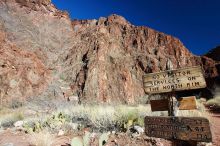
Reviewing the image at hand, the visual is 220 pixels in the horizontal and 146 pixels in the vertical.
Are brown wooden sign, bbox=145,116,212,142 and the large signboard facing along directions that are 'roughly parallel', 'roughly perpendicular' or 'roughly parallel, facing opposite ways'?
roughly parallel

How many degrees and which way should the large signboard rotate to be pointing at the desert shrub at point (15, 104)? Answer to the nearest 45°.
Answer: approximately 135° to its right

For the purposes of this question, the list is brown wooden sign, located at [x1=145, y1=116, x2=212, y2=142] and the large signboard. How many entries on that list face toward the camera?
2

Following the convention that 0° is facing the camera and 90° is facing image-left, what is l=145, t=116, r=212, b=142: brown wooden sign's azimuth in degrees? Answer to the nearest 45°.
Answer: approximately 0°

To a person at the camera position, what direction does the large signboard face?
facing the viewer

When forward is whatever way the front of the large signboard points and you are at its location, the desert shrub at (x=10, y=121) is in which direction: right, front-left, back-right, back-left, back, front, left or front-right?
back-right
